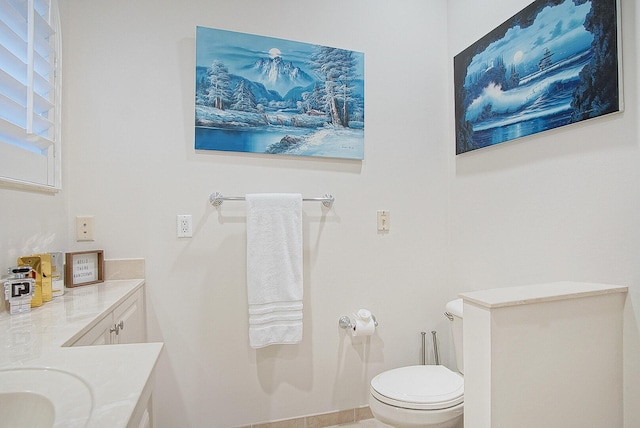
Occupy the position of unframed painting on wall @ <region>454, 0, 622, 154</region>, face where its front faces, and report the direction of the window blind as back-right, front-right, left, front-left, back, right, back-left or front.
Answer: front

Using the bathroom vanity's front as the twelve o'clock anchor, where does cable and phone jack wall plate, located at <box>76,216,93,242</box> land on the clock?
The cable and phone jack wall plate is roughly at 9 o'clock from the bathroom vanity.

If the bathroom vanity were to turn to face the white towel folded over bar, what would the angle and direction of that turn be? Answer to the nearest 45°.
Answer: approximately 45° to its left

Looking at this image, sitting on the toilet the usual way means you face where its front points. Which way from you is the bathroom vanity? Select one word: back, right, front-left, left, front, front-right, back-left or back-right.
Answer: front

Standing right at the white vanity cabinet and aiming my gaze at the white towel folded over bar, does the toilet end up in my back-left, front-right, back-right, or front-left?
front-right

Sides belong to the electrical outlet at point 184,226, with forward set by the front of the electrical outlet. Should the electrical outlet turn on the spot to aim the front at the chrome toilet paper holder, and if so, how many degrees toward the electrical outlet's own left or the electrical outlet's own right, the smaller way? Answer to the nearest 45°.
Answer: approximately 90° to the electrical outlet's own left

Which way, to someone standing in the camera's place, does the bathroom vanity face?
facing to the right of the viewer

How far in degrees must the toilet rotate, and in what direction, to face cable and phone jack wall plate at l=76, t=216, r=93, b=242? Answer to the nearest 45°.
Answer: approximately 45° to its right

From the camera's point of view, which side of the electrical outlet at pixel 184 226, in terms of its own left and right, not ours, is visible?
front

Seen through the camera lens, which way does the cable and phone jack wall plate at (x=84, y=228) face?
facing the viewer

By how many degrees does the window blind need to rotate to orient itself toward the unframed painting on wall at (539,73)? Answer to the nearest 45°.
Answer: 0° — it already faces it
